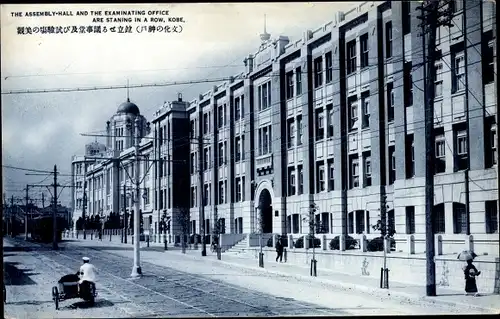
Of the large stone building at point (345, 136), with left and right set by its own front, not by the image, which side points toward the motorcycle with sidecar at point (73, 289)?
front

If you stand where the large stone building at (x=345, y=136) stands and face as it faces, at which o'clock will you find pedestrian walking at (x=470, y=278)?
The pedestrian walking is roughly at 10 o'clock from the large stone building.

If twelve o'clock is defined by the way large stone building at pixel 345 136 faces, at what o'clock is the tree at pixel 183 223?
The tree is roughly at 3 o'clock from the large stone building.

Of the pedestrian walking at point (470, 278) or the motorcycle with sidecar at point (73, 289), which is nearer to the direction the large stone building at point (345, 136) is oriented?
the motorcycle with sidecar

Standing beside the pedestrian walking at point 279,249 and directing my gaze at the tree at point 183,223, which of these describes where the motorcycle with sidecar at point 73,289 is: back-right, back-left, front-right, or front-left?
back-left
